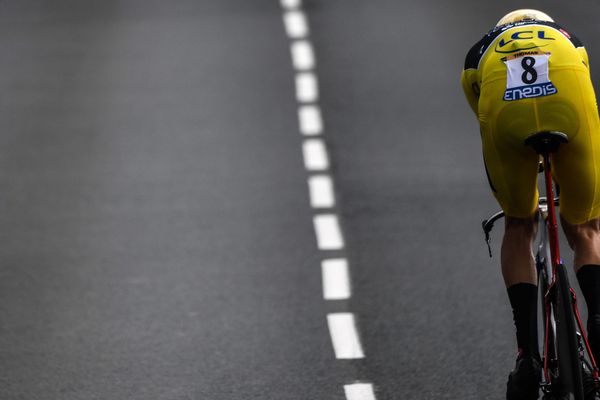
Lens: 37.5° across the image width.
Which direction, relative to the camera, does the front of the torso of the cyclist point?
away from the camera

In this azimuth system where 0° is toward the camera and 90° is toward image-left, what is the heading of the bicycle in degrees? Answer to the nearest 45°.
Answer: approximately 180°
